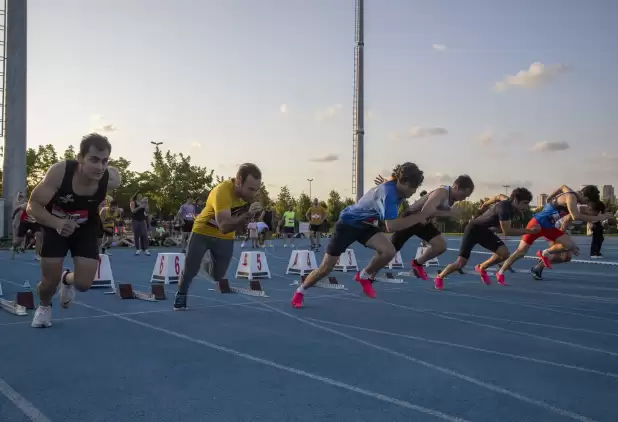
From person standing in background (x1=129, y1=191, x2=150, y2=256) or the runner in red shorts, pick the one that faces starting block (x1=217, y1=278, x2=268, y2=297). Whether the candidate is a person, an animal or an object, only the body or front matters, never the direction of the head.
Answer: the person standing in background

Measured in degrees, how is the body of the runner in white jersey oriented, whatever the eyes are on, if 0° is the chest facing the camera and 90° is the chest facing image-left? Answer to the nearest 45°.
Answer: approximately 270°

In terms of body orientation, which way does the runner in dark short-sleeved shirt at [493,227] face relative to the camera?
to the viewer's right

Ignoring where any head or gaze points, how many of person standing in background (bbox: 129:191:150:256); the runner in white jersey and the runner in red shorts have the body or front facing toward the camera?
1

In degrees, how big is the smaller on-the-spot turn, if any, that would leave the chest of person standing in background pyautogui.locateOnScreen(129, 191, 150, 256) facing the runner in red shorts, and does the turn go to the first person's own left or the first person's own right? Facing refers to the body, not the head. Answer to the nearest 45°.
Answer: approximately 45° to the first person's own left

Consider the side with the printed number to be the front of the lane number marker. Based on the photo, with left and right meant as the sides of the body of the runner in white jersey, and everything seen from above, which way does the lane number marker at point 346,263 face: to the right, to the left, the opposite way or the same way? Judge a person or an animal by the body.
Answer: to the right
